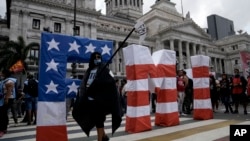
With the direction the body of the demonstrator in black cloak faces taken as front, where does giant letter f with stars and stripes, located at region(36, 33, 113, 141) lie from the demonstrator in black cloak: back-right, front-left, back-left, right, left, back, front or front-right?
back-right

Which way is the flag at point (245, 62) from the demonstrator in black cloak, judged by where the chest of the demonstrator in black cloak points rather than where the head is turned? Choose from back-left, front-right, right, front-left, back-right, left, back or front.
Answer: back-left

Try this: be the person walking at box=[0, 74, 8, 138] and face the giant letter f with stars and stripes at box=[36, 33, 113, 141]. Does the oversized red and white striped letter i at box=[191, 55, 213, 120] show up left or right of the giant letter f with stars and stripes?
left

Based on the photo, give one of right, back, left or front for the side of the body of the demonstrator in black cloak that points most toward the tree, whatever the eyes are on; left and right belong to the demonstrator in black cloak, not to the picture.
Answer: back

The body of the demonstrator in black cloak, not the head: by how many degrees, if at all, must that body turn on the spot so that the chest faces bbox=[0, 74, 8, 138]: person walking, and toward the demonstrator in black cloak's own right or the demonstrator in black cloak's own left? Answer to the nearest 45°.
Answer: approximately 135° to the demonstrator in black cloak's own right

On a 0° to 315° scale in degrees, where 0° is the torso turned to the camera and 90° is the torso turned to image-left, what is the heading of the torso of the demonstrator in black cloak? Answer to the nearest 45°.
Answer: approximately 0°

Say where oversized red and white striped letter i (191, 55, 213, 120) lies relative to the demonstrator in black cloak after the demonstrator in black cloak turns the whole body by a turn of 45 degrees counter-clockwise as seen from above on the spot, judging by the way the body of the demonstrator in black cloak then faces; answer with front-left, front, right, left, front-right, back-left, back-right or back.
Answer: left
